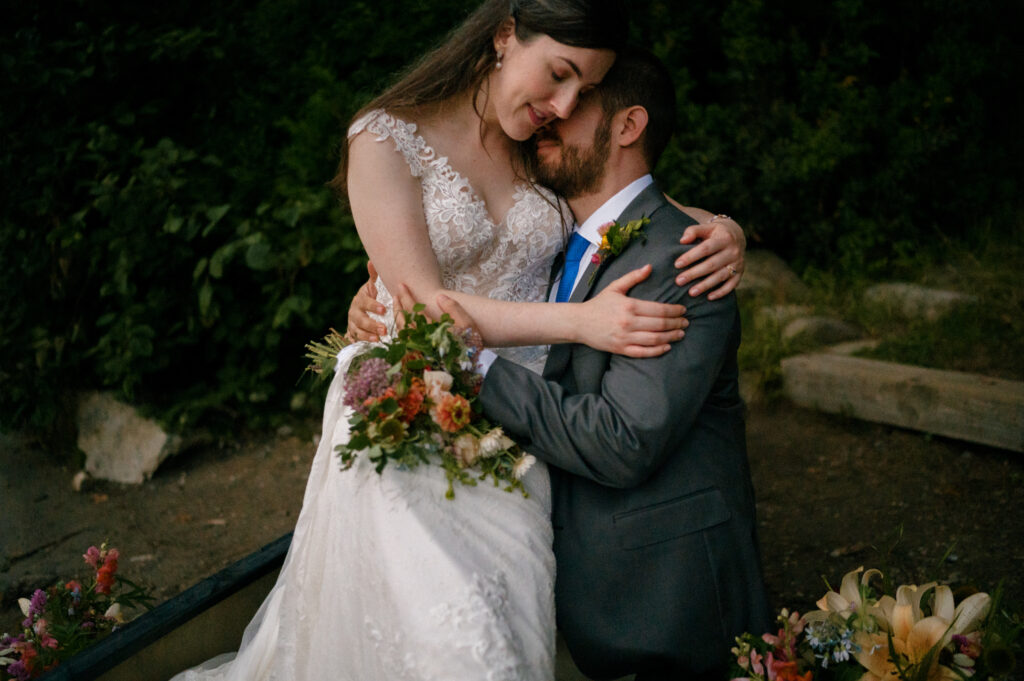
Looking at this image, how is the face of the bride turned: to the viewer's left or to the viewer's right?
to the viewer's right

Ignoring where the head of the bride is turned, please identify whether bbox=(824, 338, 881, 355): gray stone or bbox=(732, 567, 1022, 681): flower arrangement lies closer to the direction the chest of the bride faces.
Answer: the flower arrangement

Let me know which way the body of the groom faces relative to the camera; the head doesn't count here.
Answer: to the viewer's left

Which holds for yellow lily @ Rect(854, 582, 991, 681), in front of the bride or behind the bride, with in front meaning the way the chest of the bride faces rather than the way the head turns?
in front

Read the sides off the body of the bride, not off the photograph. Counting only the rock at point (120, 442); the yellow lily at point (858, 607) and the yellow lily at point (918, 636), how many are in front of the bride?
2

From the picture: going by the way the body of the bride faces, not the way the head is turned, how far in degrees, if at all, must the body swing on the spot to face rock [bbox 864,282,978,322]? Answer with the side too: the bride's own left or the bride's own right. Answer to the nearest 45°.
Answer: approximately 90° to the bride's own left

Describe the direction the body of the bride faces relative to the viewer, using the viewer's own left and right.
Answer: facing the viewer and to the right of the viewer

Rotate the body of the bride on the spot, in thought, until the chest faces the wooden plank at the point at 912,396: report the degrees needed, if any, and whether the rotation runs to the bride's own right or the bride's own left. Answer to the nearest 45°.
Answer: approximately 90° to the bride's own left
